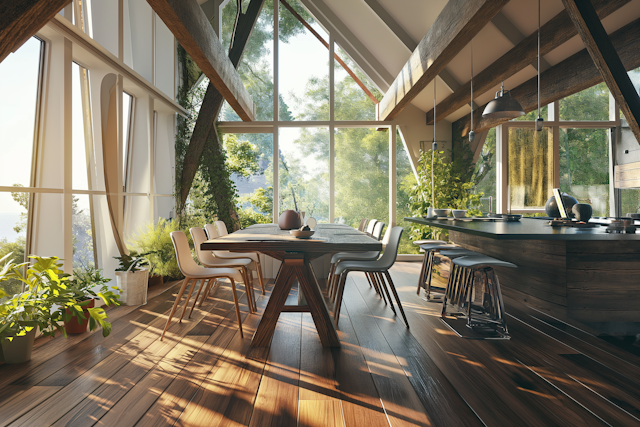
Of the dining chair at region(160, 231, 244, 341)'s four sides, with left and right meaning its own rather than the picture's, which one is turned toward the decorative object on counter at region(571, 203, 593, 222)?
front

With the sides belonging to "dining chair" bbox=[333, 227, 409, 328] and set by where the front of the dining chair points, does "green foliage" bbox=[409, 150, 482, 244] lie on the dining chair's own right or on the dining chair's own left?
on the dining chair's own right

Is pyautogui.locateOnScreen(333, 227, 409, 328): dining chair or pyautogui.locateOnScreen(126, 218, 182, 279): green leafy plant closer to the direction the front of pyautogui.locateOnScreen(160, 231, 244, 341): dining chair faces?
the dining chair

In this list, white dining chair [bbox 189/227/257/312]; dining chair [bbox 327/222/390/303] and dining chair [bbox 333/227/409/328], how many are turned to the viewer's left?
2

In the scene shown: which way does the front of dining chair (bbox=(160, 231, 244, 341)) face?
to the viewer's right

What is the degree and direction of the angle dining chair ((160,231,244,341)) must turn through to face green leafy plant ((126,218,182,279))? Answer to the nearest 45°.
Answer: approximately 90° to its left

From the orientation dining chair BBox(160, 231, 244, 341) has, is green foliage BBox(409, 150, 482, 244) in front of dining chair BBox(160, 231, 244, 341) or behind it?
in front

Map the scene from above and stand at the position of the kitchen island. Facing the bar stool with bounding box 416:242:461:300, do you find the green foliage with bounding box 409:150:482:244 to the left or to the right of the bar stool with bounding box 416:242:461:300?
right

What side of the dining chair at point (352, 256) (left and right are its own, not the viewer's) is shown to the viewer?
left

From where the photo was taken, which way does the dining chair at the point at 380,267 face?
to the viewer's left

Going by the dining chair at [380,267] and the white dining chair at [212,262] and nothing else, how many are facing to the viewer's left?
1

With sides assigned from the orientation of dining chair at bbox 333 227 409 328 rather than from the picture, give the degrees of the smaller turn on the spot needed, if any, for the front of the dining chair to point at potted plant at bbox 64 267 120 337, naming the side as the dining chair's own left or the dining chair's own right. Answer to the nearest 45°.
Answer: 0° — it already faces it

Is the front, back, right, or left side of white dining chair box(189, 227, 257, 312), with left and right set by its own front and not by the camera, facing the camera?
right

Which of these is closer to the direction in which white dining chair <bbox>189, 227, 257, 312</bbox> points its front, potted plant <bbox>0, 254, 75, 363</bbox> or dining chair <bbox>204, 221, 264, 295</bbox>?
the dining chair

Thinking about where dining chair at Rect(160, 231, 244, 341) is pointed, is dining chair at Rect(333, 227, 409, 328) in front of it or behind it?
in front
